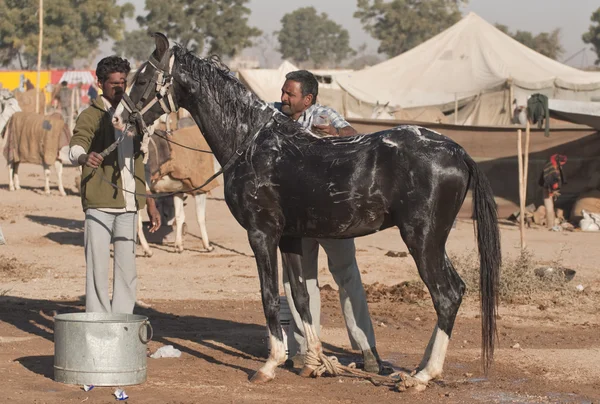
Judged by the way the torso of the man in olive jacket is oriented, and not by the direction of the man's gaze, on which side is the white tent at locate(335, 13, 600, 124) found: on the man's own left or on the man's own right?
on the man's own left

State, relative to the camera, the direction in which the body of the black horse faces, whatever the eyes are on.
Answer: to the viewer's left

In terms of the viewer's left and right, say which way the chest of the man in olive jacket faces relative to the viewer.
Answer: facing the viewer and to the right of the viewer

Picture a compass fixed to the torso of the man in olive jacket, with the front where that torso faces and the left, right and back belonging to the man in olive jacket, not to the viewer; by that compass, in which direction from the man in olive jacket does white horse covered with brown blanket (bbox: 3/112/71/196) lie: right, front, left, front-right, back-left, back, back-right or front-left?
back-left

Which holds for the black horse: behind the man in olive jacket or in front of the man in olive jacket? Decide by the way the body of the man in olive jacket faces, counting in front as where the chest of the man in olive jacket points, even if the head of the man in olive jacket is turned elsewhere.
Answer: in front

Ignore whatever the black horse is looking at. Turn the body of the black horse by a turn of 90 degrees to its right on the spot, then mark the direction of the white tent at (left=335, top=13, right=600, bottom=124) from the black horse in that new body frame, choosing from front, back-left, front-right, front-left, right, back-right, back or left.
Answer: front

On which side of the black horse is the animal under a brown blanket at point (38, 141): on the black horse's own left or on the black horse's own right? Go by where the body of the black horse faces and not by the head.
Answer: on the black horse's own right

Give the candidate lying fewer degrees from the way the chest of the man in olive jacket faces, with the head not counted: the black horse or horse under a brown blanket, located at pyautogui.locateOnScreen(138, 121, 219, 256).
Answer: the black horse

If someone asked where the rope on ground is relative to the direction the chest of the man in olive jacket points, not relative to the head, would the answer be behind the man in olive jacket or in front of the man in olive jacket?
in front

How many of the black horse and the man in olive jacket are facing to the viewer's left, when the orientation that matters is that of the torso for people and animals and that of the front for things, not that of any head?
1
